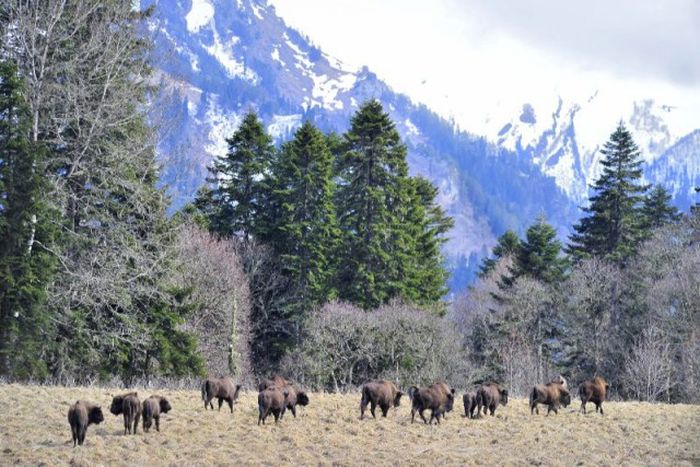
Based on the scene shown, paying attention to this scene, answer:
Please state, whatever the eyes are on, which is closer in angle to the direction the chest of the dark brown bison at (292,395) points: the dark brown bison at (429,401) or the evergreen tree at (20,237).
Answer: the dark brown bison

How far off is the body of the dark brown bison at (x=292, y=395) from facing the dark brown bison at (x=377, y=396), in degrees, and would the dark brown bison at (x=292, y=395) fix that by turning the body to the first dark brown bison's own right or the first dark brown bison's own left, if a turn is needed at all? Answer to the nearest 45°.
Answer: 0° — it already faces it

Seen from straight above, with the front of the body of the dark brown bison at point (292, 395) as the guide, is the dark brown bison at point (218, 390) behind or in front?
behind

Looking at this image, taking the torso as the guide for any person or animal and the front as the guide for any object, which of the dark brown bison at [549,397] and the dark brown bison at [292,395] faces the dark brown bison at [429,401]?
the dark brown bison at [292,395]

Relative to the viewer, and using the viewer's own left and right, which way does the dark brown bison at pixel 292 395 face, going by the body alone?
facing to the right of the viewer

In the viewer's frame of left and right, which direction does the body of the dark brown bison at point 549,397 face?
facing to the right of the viewer
